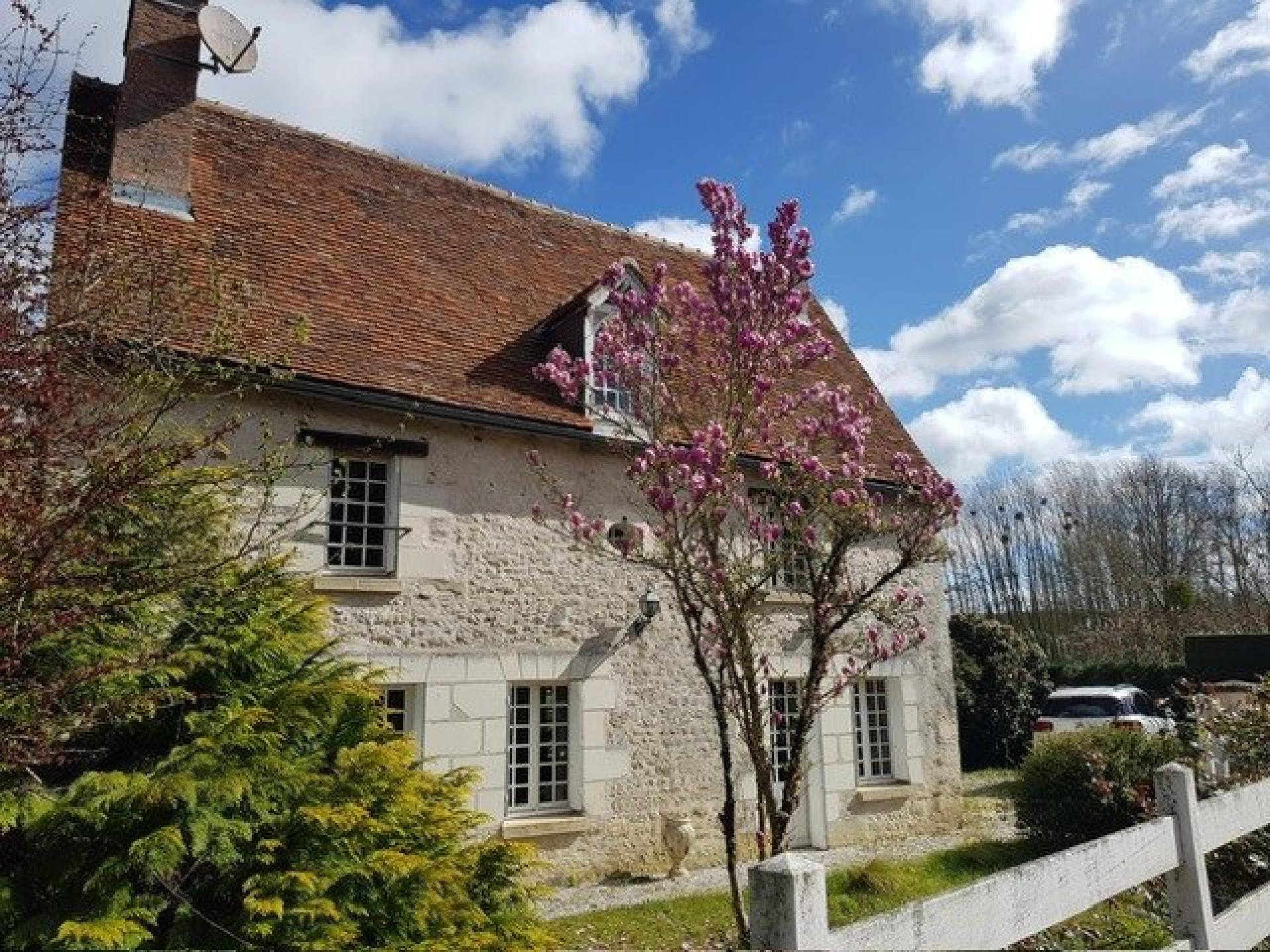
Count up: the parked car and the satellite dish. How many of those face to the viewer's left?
0

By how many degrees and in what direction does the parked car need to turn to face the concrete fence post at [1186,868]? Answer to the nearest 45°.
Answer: approximately 135° to its right

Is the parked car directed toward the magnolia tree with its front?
no

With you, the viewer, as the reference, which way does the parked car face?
facing away from the viewer and to the right of the viewer

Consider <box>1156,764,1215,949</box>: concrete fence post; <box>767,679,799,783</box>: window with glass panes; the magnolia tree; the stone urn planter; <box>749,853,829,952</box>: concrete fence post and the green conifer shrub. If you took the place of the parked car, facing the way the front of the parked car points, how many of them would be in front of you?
0
